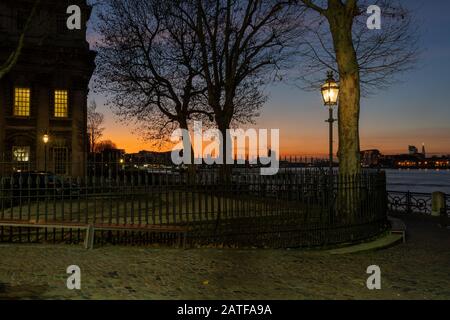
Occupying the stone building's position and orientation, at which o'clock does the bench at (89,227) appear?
The bench is roughly at 12 o'clock from the stone building.

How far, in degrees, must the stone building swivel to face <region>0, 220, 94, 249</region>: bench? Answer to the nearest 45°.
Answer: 0° — it already faces it

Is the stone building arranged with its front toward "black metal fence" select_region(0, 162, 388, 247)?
yes

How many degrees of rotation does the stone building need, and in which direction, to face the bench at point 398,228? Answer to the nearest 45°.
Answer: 0° — it already faces it

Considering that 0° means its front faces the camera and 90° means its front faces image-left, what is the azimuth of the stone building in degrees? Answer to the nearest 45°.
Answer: approximately 0°
